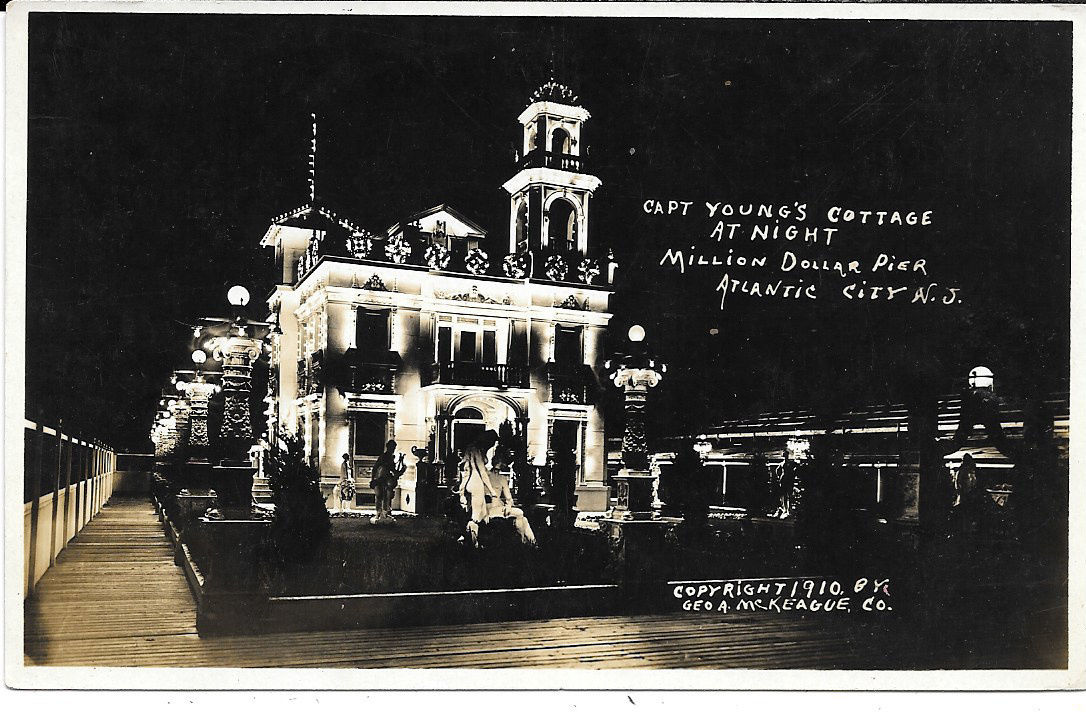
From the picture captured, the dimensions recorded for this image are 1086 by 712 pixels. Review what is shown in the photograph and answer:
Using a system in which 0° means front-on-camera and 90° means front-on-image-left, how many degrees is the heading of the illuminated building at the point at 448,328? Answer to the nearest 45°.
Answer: approximately 0°
